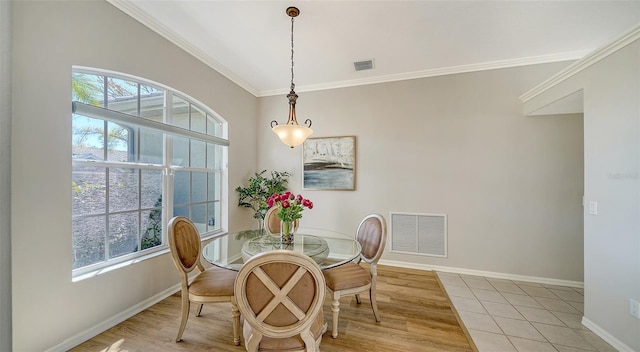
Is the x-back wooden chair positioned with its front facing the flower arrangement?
yes

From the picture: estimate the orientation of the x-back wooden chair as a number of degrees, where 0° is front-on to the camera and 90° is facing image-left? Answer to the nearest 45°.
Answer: approximately 180°

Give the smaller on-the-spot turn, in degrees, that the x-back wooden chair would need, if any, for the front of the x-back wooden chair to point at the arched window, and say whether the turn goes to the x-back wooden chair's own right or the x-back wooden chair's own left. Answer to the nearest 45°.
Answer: approximately 45° to the x-back wooden chair's own left

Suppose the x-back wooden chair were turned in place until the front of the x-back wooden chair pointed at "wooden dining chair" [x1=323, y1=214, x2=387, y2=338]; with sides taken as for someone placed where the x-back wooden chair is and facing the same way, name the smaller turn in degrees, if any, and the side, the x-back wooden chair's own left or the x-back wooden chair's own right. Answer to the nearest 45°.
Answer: approximately 45° to the x-back wooden chair's own right

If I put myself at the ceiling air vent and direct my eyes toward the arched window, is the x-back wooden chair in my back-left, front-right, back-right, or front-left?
front-left

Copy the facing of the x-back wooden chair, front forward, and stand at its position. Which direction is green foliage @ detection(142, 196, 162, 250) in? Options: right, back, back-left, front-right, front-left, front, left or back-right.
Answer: front-left

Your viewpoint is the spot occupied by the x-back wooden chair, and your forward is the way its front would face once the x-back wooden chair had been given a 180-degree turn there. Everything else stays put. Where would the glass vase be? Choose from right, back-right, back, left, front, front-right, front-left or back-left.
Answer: back

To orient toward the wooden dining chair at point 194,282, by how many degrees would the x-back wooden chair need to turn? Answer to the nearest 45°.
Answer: approximately 45° to its left

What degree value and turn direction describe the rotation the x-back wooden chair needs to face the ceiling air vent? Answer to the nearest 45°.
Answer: approximately 45° to its right
